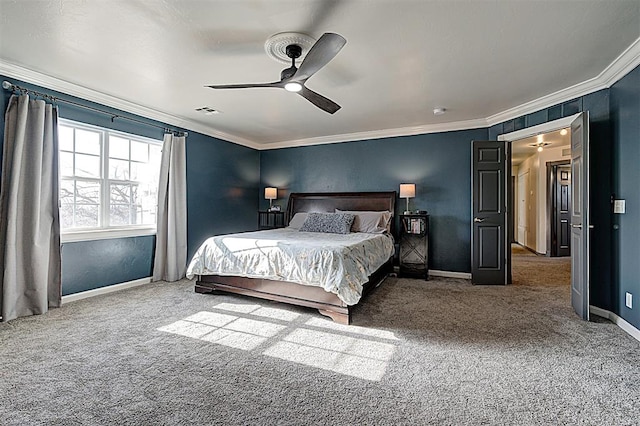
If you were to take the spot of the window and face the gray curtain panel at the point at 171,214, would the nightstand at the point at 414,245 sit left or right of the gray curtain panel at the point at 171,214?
right

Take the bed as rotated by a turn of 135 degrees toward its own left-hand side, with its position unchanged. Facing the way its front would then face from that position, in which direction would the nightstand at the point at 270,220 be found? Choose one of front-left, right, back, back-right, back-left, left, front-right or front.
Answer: left

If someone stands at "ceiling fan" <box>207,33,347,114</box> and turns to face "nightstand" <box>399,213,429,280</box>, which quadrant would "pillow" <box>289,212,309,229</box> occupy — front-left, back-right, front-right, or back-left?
front-left

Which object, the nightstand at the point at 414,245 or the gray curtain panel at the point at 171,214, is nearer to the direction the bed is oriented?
the gray curtain panel

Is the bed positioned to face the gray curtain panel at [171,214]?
no

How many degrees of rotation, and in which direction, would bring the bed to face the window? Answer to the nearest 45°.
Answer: approximately 45° to its right

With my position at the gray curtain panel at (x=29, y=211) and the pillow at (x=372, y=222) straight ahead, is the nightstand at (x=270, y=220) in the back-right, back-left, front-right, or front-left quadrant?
front-left

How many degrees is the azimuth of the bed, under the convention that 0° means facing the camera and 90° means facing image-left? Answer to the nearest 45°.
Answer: approximately 45°

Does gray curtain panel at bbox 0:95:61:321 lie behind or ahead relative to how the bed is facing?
ahead

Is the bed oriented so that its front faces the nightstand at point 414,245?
no
